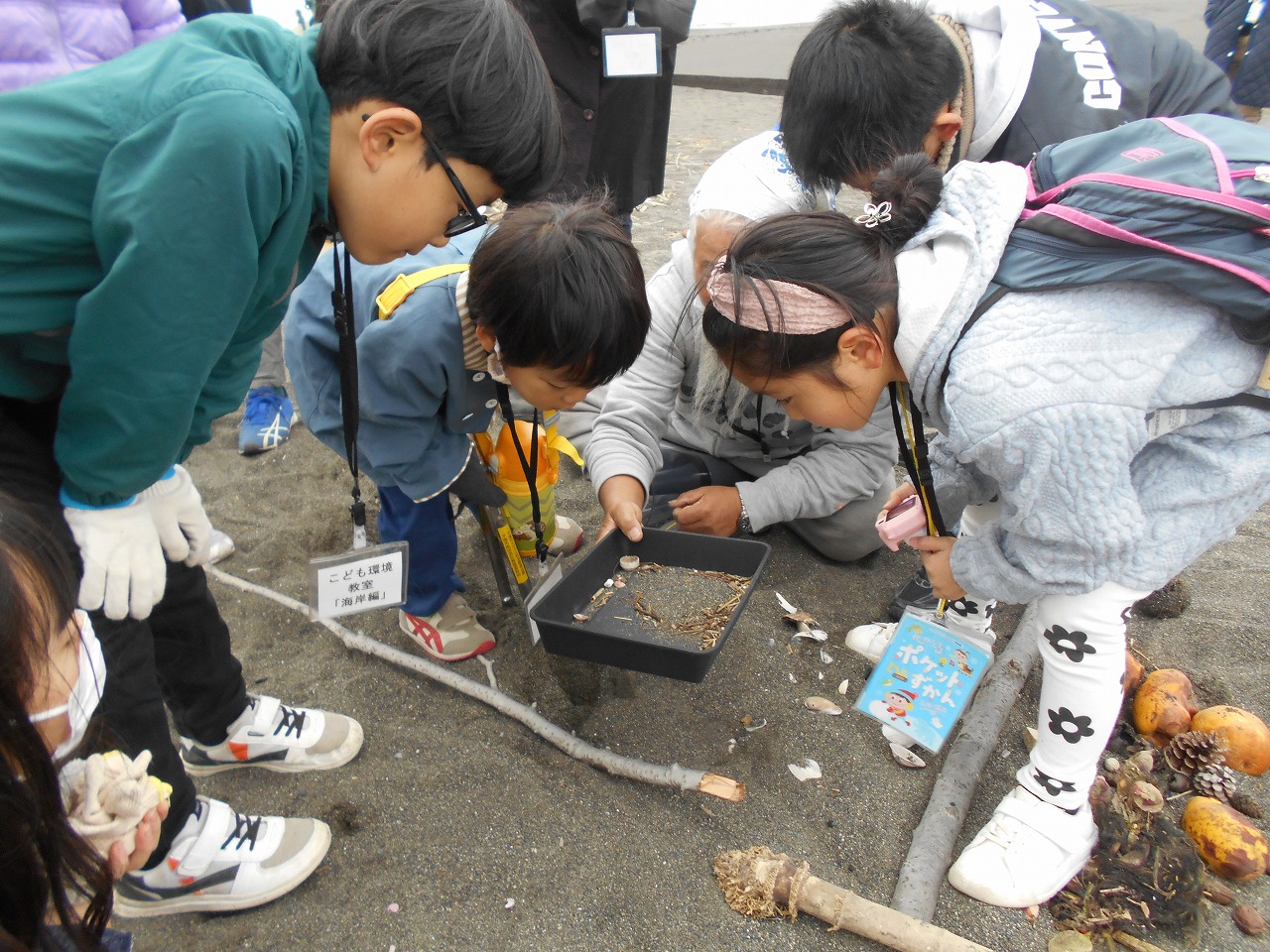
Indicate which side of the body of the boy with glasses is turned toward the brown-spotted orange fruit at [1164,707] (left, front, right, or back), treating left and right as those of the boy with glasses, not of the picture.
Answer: front

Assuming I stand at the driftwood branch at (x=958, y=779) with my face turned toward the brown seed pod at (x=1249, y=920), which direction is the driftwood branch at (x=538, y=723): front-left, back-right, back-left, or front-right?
back-right

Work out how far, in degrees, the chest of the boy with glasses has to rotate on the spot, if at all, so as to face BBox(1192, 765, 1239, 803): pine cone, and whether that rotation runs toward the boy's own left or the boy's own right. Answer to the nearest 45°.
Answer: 0° — they already face it

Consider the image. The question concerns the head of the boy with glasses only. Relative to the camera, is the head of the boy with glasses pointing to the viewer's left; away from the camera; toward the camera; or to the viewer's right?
to the viewer's right

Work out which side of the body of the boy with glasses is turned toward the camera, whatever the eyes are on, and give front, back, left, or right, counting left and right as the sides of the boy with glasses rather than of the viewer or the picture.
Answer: right

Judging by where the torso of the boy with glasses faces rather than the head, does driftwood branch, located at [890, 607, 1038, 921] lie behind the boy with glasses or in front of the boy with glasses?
in front

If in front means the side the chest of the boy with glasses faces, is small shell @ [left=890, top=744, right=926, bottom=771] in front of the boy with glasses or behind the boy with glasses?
in front

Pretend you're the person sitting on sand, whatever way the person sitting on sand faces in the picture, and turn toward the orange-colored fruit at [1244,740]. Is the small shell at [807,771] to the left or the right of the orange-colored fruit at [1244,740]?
right
